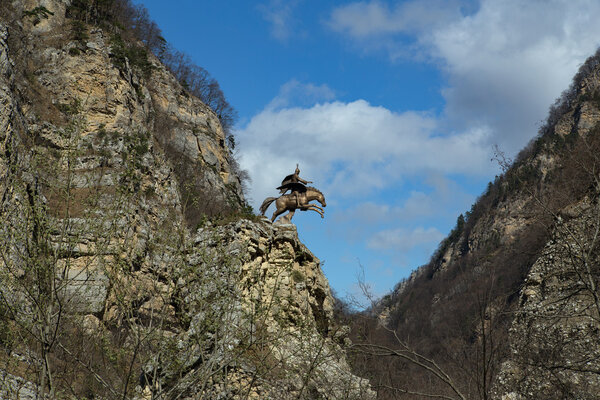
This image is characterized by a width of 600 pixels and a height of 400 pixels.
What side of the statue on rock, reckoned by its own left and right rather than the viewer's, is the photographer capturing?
right

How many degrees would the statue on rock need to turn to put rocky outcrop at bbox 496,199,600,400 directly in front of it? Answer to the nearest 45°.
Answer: approximately 45° to its right
